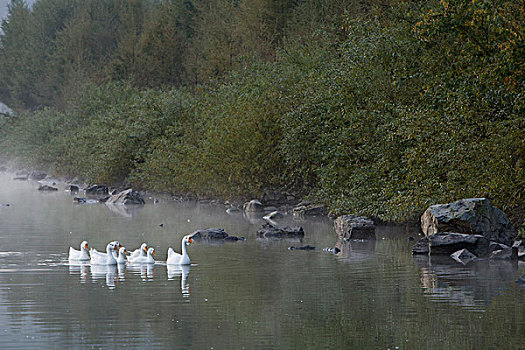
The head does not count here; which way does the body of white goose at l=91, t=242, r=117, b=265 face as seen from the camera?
to the viewer's right

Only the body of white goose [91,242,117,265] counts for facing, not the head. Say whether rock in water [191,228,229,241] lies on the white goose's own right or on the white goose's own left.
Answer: on the white goose's own left

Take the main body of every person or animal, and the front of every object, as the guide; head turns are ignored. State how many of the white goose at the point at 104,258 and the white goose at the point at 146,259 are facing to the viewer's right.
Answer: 2

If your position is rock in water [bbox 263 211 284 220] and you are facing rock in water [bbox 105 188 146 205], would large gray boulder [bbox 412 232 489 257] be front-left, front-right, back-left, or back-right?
back-left

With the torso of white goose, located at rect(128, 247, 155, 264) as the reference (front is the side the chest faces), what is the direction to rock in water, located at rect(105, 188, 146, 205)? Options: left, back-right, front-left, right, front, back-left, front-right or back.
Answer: left

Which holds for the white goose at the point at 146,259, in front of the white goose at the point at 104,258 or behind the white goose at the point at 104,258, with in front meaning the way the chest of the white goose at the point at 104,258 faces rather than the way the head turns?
in front

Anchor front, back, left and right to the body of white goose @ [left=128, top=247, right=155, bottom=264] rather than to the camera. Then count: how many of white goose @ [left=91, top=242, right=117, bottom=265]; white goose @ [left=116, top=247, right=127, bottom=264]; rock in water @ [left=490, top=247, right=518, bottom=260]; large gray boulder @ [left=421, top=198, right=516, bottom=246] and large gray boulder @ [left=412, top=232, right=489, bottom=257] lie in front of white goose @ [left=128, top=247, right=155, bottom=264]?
3

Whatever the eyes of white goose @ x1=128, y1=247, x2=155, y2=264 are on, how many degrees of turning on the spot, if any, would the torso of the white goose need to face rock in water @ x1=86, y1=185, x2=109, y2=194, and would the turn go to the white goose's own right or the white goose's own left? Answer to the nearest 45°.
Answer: approximately 90° to the white goose's own left

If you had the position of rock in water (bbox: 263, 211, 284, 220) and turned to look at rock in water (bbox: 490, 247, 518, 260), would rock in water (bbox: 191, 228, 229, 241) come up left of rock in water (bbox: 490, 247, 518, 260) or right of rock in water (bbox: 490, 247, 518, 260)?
right

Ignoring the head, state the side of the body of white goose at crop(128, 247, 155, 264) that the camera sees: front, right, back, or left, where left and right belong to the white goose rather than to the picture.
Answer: right

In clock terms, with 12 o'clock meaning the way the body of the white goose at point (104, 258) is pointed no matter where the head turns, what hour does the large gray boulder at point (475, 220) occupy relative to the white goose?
The large gray boulder is roughly at 12 o'clock from the white goose.
